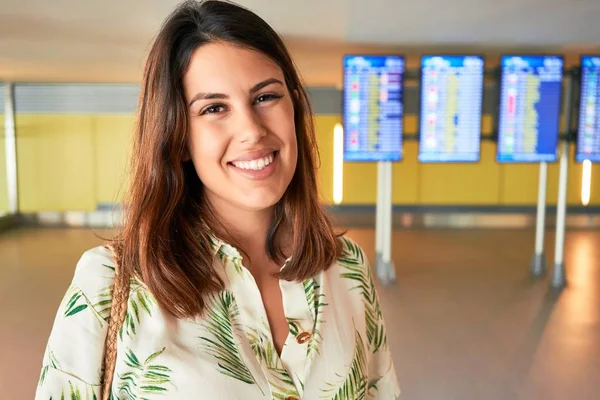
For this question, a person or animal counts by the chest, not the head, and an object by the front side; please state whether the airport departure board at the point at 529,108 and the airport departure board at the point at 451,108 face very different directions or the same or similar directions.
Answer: same or similar directions

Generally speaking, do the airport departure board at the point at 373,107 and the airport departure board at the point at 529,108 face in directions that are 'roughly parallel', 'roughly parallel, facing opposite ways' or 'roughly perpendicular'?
roughly parallel

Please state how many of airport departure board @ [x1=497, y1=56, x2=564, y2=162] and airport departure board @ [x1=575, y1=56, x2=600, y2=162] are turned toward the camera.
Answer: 2

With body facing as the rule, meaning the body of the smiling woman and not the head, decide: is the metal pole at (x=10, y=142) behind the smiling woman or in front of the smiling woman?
behind

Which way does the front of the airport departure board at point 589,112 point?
toward the camera

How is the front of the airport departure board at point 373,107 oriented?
toward the camera

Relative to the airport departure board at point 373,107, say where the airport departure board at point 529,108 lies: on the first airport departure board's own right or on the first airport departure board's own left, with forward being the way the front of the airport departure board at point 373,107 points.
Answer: on the first airport departure board's own left

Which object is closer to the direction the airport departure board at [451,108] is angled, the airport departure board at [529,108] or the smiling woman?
the smiling woman

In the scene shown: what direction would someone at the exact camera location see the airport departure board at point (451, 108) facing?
facing the viewer

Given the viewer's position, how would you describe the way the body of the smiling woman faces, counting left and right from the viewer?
facing the viewer and to the right of the viewer

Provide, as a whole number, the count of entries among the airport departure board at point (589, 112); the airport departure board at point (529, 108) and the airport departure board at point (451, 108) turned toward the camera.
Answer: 3
